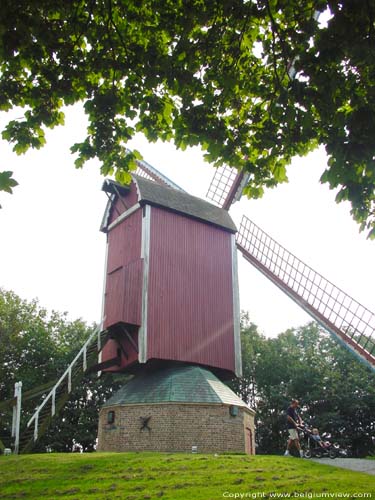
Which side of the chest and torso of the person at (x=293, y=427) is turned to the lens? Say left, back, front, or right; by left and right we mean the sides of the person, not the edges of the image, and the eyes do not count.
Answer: right

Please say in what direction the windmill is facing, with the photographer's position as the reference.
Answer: facing away from the viewer and to the right of the viewer

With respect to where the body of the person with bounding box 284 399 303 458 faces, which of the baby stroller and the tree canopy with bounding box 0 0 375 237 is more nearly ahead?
the baby stroller

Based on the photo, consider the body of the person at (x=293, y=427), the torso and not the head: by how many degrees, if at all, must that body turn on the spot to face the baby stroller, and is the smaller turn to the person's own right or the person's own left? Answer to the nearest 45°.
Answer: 0° — they already face it

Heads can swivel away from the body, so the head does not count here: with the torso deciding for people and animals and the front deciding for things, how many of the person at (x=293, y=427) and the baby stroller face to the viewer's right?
2

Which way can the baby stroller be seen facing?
to the viewer's right

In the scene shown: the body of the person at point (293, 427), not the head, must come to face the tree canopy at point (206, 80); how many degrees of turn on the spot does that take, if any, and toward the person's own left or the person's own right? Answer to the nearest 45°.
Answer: approximately 90° to the person's own right
